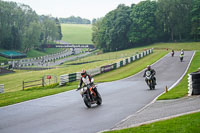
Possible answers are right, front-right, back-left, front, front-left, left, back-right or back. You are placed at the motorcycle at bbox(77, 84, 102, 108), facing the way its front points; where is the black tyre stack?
back-left

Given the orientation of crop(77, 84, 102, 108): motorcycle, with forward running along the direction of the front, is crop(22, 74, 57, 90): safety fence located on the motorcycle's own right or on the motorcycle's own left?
on the motorcycle's own right

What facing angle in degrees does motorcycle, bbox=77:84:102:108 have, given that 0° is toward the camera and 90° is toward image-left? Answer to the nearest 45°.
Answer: approximately 45°
